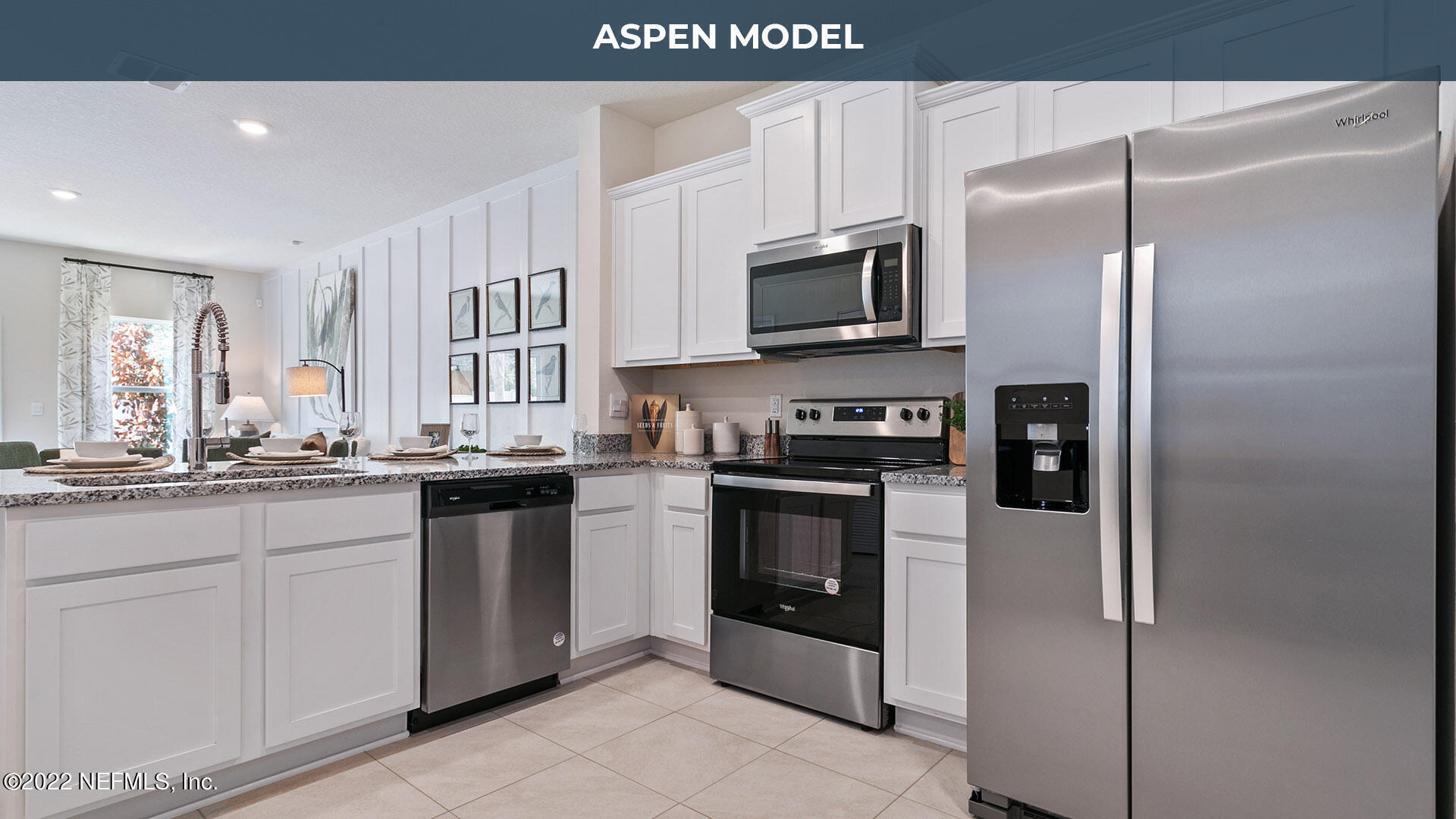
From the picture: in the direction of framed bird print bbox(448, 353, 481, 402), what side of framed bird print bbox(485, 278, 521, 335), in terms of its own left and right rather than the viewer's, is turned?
right

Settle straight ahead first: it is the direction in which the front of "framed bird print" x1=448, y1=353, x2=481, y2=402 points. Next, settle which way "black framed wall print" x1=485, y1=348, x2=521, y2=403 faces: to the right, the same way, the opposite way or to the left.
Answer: the same way

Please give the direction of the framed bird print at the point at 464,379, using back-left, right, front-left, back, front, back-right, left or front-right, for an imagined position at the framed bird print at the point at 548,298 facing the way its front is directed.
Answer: right

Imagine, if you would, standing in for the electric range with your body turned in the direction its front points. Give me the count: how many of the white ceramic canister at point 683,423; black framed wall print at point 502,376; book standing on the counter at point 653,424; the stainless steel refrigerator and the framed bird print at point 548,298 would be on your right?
4

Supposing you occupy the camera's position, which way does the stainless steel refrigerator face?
facing the viewer and to the left of the viewer

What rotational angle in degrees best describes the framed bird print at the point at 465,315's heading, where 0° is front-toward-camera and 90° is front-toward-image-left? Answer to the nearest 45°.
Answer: approximately 45°

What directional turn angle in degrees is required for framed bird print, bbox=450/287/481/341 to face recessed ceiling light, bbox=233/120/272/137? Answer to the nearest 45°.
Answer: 0° — it already faces it

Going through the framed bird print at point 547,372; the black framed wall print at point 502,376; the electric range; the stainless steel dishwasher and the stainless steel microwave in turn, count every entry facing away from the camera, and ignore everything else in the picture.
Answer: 0

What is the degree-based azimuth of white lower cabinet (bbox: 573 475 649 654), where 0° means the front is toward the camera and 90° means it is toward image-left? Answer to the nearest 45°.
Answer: approximately 315°

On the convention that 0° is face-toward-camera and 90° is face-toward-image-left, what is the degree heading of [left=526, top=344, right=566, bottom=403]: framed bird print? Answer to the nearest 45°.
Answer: approximately 45°

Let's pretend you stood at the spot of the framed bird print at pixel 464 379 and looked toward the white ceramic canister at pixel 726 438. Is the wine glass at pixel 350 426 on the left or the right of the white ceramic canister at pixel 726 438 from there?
right
